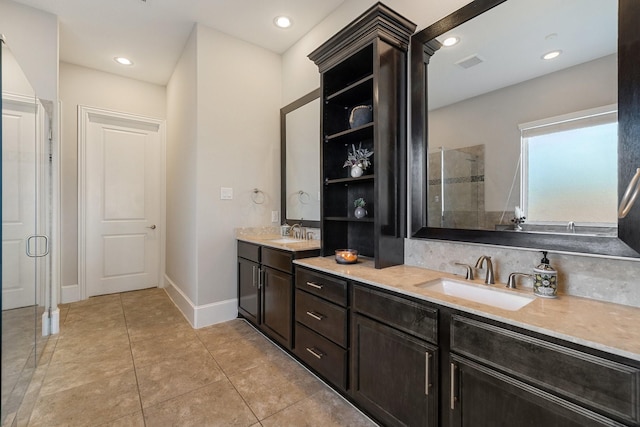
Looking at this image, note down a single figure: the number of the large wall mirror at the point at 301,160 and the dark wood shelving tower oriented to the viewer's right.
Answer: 0

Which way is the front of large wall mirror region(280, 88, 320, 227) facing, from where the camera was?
facing the viewer and to the left of the viewer

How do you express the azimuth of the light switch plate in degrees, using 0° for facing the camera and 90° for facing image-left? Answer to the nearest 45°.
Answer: approximately 0°

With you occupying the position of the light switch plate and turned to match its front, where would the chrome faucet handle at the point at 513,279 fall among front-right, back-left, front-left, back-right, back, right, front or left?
front-left

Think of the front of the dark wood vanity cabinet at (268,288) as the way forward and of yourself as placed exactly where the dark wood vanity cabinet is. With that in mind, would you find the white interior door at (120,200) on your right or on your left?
on your right

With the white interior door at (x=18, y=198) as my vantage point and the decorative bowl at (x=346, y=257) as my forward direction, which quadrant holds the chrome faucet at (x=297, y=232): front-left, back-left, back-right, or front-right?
front-left

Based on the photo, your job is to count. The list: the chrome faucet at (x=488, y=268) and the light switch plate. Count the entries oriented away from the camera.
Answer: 0

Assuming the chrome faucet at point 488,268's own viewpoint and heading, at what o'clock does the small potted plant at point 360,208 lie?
The small potted plant is roughly at 2 o'clock from the chrome faucet.

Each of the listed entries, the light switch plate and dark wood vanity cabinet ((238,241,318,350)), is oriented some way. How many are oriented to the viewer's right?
0

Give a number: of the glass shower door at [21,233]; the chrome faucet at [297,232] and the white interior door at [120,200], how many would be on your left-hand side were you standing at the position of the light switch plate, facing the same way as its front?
1

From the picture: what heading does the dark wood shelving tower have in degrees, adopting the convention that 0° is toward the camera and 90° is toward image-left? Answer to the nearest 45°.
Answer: approximately 45°
